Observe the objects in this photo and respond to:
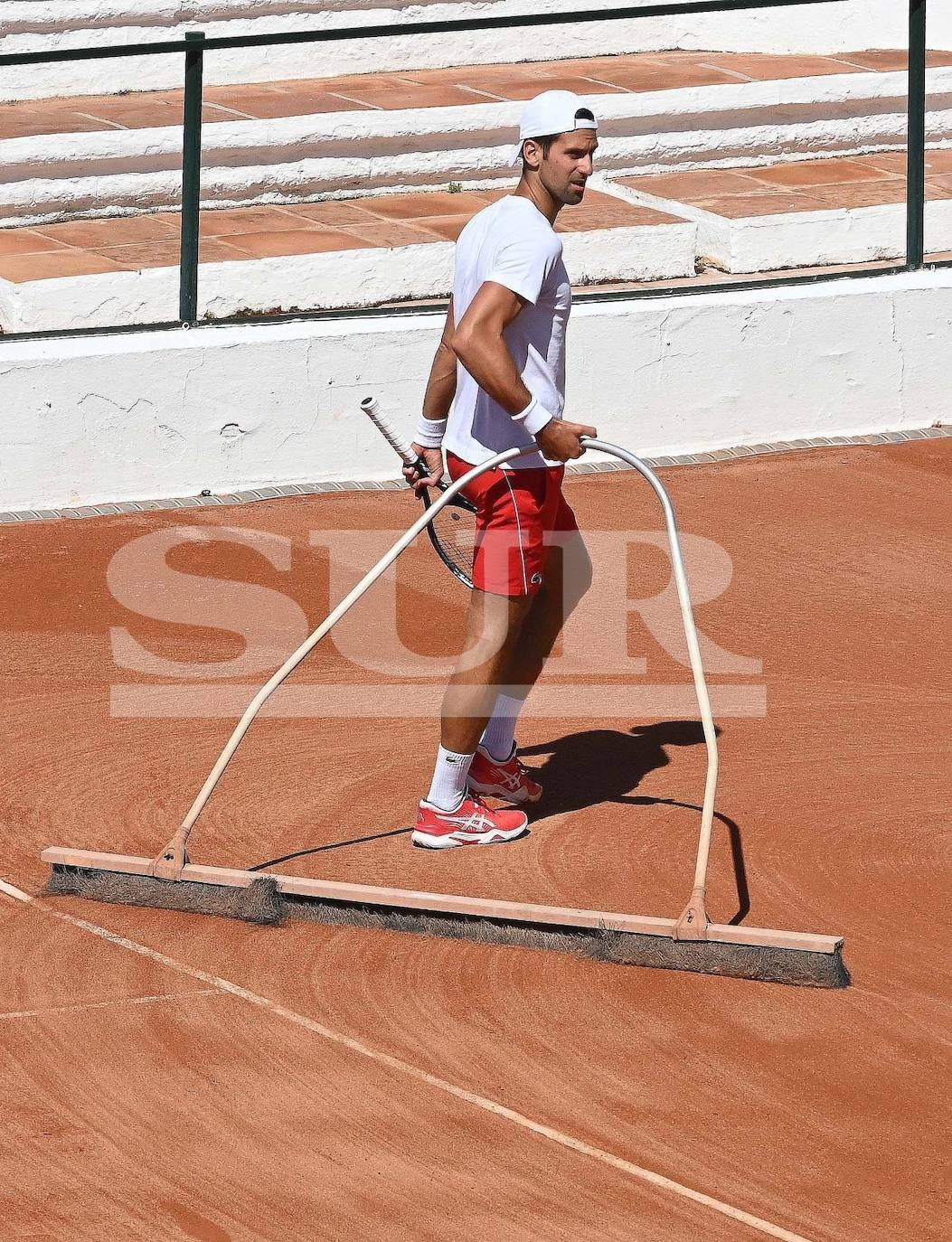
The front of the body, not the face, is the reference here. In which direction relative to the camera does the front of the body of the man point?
to the viewer's right

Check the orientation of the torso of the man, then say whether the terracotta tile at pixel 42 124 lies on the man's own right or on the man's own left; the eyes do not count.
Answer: on the man's own left

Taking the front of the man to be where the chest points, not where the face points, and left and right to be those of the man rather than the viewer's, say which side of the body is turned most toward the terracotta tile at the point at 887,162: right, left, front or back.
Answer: left

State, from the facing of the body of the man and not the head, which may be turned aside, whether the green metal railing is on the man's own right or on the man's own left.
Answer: on the man's own left

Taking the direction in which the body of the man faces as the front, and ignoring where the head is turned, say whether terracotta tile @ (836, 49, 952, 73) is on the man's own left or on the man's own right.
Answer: on the man's own left
